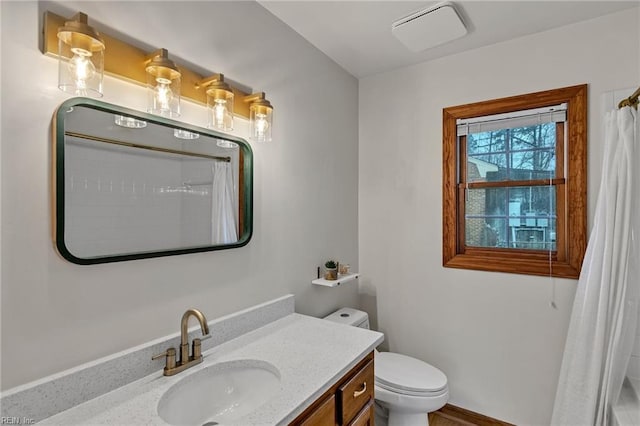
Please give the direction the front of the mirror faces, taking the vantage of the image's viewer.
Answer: facing the viewer and to the right of the viewer

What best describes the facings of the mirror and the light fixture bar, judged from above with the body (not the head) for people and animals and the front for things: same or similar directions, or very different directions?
same or similar directions

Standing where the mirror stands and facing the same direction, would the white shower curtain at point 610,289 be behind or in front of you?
in front

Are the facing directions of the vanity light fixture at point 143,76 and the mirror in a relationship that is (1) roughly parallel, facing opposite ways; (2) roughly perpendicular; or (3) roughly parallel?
roughly parallel

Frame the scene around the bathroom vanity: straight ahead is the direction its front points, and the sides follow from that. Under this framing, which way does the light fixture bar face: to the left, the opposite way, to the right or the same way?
the same way

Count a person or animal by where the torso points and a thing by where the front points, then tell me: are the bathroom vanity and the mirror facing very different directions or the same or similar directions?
same or similar directions

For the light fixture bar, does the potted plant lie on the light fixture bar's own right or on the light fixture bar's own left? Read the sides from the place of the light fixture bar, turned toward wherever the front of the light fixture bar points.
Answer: on the light fixture bar's own left

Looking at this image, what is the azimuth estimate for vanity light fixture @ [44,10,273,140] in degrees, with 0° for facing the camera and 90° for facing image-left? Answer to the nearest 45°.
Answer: approximately 315°

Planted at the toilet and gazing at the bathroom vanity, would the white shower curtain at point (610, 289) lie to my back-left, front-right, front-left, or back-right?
back-left

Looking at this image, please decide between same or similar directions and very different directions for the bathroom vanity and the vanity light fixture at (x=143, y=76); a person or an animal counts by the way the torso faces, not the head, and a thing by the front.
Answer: same or similar directions

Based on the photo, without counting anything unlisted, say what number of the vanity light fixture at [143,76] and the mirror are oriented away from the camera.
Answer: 0

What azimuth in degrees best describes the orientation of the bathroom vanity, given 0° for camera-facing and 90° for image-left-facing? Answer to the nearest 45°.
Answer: approximately 315°
